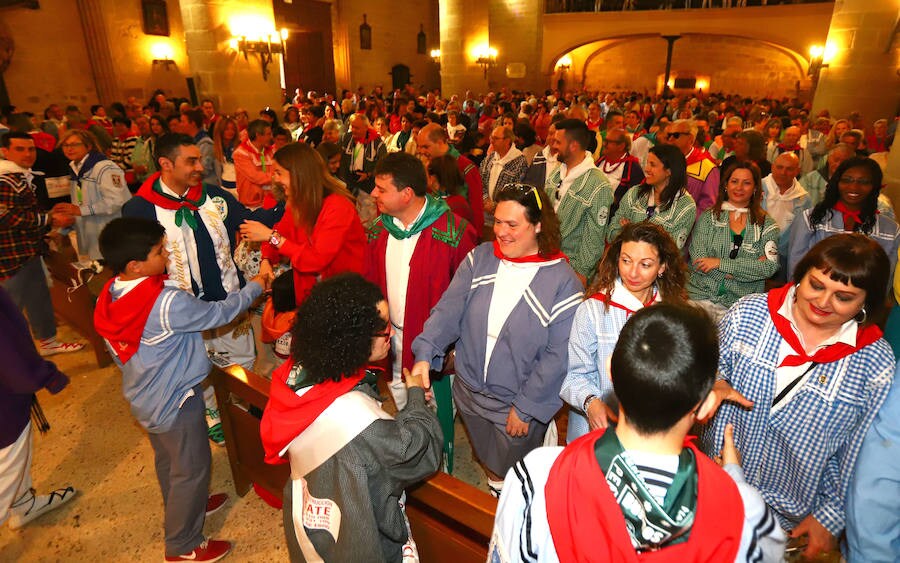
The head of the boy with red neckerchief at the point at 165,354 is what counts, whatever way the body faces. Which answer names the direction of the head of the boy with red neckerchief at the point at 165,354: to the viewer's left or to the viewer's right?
to the viewer's right

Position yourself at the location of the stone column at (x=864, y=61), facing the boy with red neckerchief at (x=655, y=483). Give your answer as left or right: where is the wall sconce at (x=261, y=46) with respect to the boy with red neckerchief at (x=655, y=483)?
right

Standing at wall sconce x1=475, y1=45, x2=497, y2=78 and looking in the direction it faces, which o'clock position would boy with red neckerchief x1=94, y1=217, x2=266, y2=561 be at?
The boy with red neckerchief is roughly at 12 o'clock from the wall sconce.

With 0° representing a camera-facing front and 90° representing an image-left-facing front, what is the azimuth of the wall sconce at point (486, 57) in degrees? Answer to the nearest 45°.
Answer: approximately 0°

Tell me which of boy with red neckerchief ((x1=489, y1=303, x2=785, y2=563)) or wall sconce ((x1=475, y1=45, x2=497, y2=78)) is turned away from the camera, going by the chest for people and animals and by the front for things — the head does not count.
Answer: the boy with red neckerchief

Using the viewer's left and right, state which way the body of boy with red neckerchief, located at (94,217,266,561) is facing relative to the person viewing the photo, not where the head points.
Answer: facing away from the viewer and to the right of the viewer

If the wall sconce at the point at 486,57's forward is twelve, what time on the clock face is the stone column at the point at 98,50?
The stone column is roughly at 2 o'clock from the wall sconce.

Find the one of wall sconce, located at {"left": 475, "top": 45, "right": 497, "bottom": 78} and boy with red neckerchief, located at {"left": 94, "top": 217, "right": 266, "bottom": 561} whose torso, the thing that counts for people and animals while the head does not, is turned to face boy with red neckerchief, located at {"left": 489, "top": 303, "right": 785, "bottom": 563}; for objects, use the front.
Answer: the wall sconce

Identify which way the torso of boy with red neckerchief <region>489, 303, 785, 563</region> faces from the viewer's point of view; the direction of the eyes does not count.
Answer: away from the camera

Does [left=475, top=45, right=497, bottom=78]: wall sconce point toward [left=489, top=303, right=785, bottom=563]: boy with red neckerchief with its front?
yes

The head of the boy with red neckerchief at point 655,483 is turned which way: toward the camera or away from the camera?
away from the camera

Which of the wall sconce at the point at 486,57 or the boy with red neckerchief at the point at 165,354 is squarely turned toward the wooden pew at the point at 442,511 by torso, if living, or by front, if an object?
the wall sconce

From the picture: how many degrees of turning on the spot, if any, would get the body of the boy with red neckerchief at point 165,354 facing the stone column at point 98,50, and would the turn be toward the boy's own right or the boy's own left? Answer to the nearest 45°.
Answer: approximately 45° to the boy's own left
